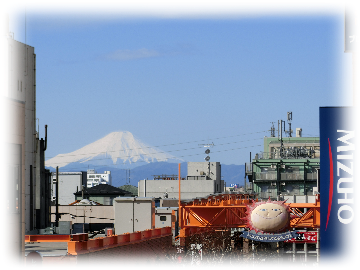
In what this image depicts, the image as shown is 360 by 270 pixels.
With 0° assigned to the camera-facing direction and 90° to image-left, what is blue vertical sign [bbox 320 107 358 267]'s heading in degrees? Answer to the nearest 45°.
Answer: approximately 0°
